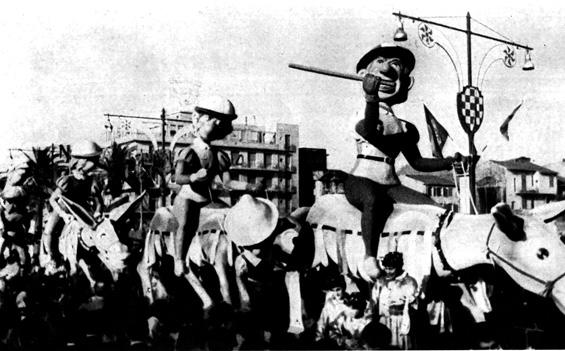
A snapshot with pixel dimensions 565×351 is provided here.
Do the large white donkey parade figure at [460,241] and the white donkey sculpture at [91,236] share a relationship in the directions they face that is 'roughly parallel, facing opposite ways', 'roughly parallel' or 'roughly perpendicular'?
roughly parallel

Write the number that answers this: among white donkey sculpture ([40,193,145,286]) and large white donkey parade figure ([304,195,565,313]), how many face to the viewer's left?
0

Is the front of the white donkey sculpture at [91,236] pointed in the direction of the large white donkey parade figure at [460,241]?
yes

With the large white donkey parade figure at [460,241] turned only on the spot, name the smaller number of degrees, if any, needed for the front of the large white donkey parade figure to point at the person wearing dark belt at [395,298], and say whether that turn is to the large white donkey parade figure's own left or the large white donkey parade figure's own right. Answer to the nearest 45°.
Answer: approximately 135° to the large white donkey parade figure's own right

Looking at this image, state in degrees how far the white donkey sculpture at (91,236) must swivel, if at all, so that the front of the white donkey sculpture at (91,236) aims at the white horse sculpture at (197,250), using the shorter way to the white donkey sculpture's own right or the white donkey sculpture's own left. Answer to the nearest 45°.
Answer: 0° — it already faces it

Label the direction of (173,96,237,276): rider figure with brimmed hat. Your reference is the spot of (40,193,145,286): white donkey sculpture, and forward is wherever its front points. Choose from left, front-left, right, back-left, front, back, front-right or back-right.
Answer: front

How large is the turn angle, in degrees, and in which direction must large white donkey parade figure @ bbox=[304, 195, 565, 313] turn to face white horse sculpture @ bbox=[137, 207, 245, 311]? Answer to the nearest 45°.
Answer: approximately 180°

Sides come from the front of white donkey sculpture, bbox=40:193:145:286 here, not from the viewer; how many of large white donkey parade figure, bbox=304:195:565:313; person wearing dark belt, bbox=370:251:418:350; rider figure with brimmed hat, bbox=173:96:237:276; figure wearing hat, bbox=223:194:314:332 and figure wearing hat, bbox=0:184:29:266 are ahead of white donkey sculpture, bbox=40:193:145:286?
4

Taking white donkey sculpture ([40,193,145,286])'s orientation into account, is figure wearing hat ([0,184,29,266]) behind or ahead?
behind

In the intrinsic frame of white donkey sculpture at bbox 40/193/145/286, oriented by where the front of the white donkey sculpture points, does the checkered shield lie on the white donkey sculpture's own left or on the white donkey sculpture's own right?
on the white donkey sculpture's own left

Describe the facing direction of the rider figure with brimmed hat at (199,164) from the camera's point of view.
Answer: facing the viewer and to the right of the viewer

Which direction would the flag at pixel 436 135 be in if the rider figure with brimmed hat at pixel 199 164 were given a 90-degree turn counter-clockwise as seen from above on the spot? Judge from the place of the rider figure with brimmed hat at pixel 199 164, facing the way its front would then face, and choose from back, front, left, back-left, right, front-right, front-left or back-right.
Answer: front-right

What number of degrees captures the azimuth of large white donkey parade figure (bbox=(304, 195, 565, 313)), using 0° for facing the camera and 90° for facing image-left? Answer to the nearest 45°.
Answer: approximately 270°

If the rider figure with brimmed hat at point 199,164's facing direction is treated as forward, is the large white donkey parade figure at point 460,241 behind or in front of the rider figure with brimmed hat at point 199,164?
in front

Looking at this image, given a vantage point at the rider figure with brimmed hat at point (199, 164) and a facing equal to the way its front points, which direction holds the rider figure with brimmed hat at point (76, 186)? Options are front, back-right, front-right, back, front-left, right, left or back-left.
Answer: back
